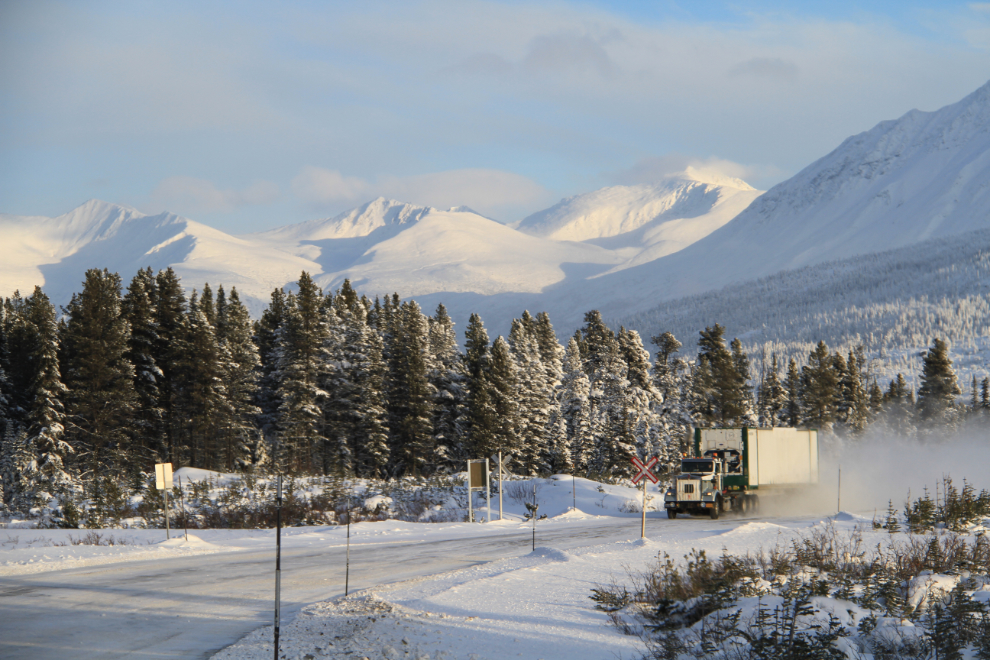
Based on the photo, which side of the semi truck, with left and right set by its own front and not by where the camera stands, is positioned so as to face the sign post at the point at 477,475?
front

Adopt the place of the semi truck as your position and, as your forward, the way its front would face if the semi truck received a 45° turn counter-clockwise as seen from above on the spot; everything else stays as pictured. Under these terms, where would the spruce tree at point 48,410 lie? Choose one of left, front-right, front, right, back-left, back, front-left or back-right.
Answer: right

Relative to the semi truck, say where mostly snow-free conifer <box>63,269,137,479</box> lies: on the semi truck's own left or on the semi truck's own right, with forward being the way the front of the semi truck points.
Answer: on the semi truck's own right

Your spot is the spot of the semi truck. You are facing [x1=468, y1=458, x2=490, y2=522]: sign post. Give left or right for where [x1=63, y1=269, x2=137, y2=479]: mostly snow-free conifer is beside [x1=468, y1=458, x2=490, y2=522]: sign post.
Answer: right

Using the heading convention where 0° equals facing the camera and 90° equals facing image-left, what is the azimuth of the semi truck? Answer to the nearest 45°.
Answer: approximately 45°
